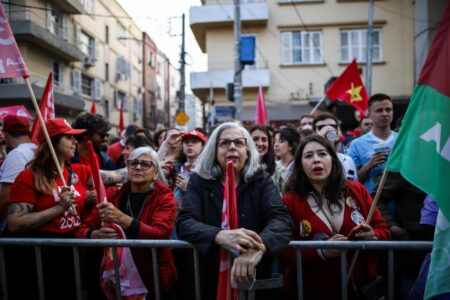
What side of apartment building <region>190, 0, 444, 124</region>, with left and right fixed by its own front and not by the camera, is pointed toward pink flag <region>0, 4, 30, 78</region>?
front

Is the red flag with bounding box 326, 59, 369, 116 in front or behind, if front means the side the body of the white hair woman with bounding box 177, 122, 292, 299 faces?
behind

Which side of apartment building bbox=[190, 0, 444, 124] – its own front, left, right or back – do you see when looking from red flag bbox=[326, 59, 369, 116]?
front

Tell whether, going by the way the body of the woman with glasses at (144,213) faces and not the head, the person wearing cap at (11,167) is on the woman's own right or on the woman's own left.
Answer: on the woman's own right

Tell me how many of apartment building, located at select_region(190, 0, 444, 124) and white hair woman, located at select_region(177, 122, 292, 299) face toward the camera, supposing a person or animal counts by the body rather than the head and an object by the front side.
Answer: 2

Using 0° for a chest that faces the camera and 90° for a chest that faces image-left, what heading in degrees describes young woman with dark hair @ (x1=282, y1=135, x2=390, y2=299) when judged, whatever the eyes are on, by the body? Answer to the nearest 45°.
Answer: approximately 0°

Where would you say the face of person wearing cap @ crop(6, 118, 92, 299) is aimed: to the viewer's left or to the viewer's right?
to the viewer's right

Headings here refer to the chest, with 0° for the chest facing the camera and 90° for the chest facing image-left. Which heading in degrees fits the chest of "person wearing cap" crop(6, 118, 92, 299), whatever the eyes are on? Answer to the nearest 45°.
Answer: approximately 315°
